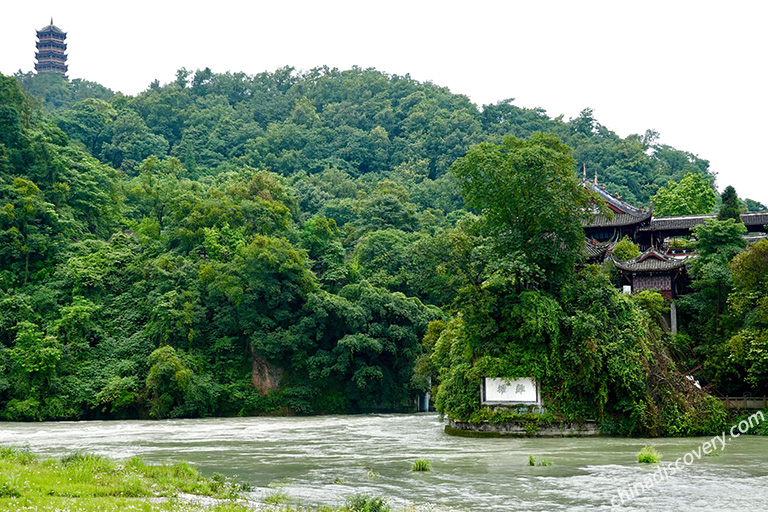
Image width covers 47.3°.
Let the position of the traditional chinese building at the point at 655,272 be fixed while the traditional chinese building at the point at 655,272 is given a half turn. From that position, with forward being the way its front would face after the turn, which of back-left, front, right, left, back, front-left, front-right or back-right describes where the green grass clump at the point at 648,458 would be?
back

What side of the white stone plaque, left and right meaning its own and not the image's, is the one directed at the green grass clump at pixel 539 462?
front

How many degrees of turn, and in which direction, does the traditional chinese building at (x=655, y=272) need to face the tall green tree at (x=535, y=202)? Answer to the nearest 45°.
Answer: approximately 90° to its right

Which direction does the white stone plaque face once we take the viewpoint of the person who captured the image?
facing the viewer

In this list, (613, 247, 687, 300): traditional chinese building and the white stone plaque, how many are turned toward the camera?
2

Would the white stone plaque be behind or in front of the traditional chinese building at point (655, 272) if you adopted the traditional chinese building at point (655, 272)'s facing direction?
in front

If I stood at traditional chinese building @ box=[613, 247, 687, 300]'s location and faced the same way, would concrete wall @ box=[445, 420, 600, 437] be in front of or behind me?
in front

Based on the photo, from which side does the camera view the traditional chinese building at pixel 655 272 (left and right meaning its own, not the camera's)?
front

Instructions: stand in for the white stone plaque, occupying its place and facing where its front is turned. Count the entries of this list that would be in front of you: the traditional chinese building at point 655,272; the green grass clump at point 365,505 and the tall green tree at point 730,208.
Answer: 1

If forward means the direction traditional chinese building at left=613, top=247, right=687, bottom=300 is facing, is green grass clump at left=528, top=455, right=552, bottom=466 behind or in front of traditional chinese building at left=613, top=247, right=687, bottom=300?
in front

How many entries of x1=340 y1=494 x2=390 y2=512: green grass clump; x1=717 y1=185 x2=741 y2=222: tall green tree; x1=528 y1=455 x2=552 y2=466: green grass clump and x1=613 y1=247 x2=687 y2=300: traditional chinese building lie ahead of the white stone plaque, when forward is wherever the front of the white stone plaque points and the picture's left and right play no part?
2

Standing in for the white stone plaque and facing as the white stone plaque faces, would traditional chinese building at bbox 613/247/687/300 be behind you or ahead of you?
behind
